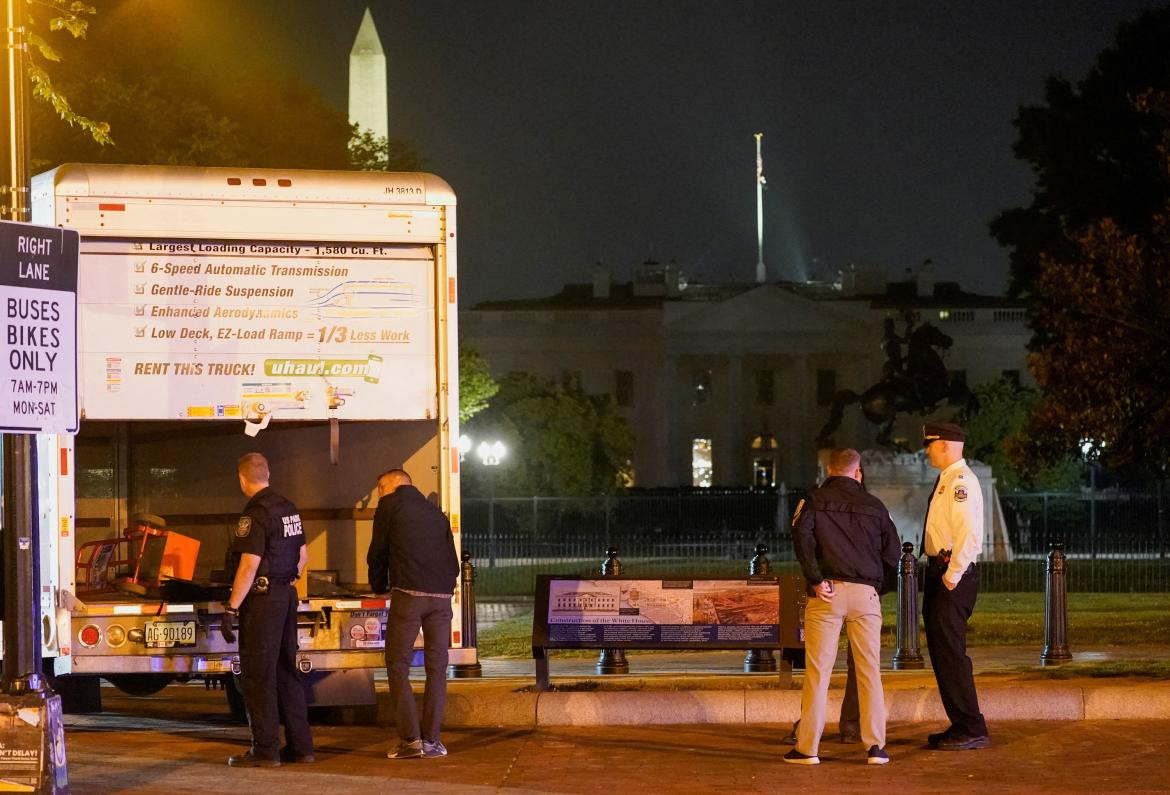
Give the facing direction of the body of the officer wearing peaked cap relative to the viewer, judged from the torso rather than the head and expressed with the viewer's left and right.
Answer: facing to the left of the viewer

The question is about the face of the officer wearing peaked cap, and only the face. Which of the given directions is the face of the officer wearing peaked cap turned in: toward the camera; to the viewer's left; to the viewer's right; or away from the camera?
to the viewer's left

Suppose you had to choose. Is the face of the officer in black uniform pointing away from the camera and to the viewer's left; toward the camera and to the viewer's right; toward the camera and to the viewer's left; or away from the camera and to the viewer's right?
away from the camera and to the viewer's left

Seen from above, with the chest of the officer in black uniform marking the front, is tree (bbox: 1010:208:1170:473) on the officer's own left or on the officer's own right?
on the officer's own right

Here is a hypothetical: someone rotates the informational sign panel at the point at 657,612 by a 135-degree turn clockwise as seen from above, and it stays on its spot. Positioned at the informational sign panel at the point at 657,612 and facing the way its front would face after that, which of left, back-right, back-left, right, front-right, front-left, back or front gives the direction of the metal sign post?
left

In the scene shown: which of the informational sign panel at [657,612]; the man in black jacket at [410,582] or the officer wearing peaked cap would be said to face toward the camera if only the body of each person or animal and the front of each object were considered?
the informational sign panel

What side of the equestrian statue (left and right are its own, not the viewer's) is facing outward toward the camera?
right

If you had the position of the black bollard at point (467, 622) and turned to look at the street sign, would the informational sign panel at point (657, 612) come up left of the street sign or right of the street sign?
left

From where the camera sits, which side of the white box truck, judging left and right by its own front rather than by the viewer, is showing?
back

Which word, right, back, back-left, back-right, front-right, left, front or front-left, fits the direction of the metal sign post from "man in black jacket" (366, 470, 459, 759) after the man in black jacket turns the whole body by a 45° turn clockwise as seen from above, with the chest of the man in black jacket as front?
back-left

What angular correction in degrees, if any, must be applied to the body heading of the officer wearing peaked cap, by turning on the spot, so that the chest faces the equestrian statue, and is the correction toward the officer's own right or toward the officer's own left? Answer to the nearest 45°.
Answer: approximately 90° to the officer's own right

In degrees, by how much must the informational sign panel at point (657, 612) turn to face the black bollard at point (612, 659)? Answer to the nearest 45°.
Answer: approximately 180°

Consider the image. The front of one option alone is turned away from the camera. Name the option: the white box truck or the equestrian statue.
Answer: the white box truck

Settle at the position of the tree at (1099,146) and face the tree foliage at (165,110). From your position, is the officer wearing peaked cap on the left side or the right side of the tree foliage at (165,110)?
left

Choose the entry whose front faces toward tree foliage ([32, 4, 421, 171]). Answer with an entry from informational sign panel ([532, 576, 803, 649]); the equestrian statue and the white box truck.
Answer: the white box truck

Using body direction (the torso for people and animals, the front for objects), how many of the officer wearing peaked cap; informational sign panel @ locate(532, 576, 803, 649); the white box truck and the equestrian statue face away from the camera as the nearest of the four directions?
1
